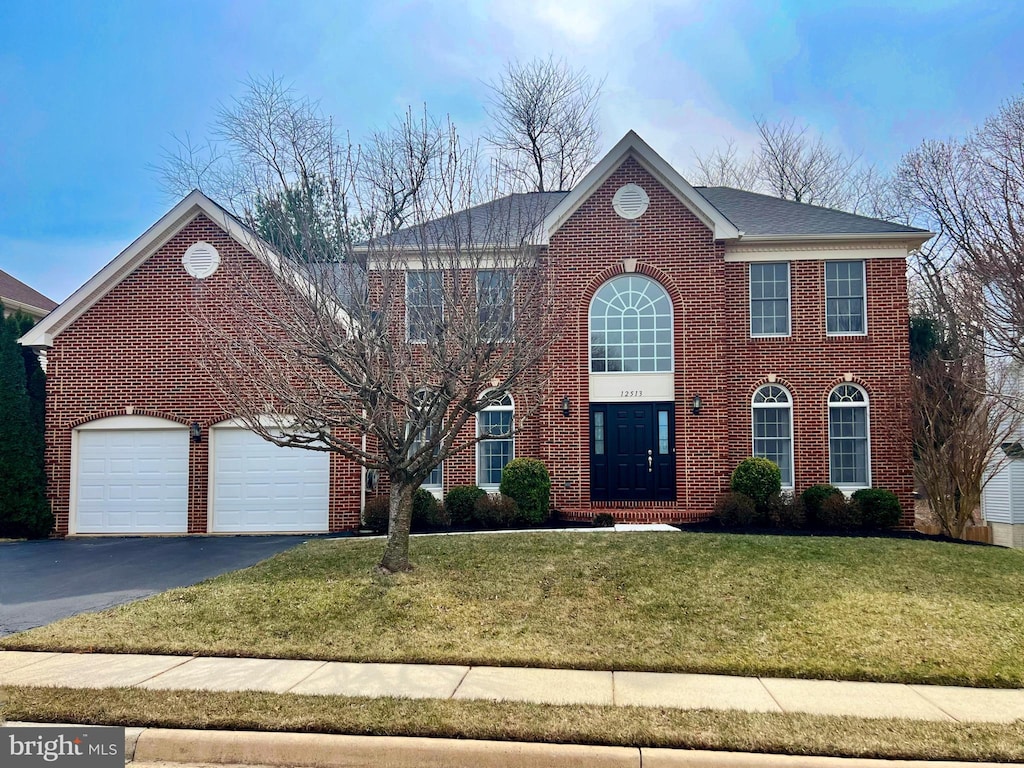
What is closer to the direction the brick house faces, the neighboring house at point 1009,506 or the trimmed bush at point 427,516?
the trimmed bush

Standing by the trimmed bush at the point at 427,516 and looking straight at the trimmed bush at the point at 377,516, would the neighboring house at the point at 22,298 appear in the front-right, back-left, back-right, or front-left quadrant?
front-right

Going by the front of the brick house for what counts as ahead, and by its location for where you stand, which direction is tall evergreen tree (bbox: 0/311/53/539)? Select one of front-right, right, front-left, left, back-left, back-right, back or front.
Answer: right

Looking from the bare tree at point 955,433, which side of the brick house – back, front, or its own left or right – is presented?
left

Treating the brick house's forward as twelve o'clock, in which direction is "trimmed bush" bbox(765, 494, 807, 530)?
The trimmed bush is roughly at 10 o'clock from the brick house.

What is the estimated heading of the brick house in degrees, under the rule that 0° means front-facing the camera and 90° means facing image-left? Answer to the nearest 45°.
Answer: approximately 0°

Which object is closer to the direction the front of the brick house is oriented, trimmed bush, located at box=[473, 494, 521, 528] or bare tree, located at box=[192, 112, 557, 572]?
the bare tree

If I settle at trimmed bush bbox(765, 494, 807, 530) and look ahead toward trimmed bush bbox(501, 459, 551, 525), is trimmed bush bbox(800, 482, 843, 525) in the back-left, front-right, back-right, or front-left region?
back-right
